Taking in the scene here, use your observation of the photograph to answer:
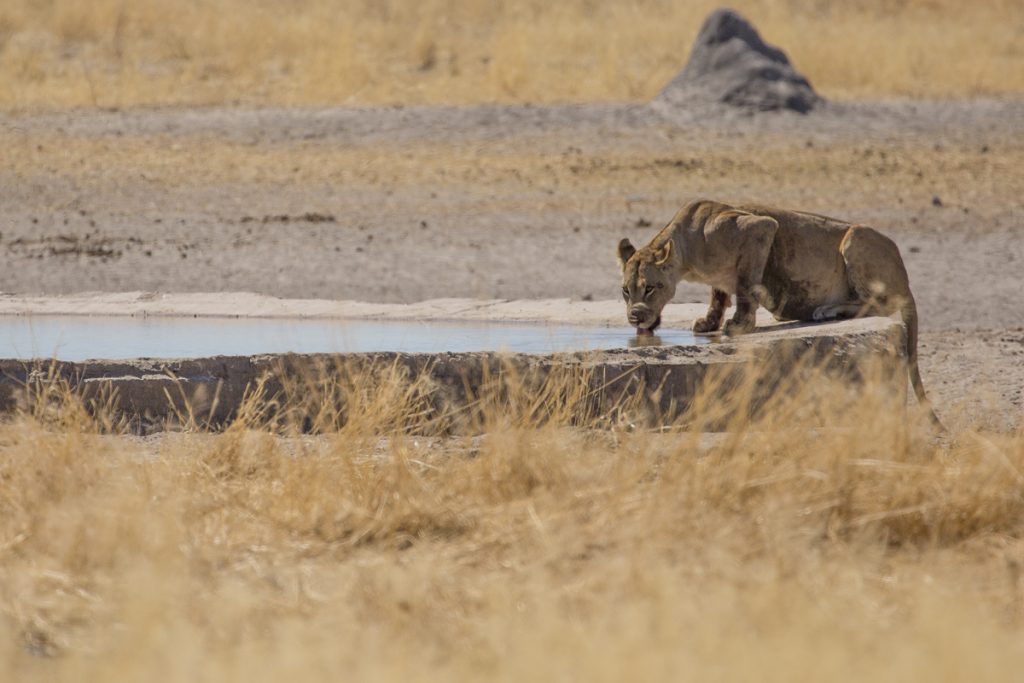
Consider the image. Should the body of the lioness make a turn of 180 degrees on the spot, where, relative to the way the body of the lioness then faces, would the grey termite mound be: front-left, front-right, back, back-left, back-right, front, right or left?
left

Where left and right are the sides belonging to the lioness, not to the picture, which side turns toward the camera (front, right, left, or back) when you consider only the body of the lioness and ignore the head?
left
